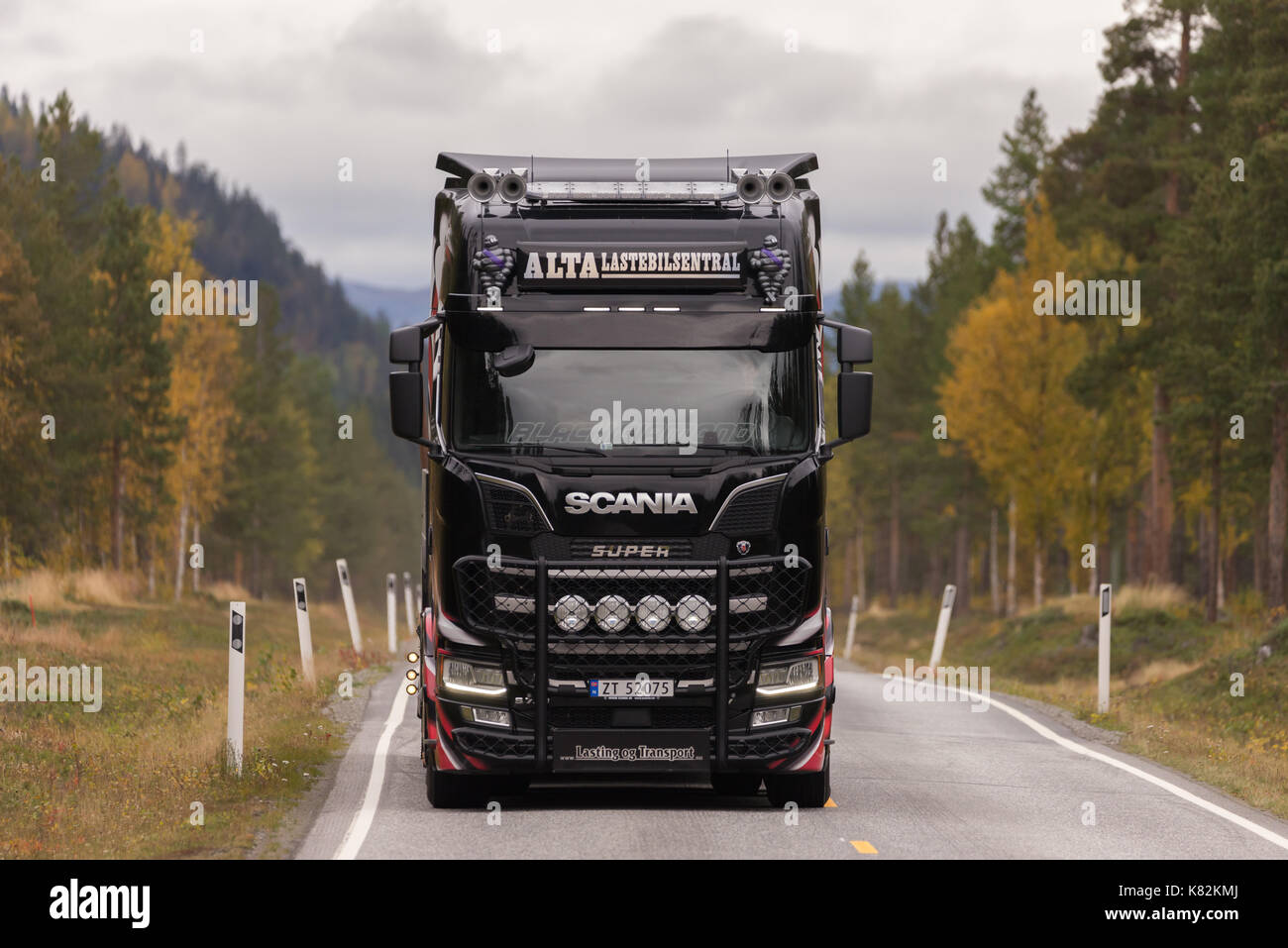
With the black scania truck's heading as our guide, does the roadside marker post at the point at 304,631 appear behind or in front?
behind

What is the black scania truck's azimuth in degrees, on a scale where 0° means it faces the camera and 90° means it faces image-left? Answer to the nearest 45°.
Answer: approximately 0°

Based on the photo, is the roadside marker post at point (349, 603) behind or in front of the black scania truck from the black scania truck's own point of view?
behind

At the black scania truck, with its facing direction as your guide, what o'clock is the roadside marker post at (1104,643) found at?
The roadside marker post is roughly at 7 o'clock from the black scania truck.

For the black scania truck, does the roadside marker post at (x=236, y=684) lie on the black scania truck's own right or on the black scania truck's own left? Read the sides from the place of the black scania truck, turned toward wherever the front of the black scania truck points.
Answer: on the black scania truck's own right
